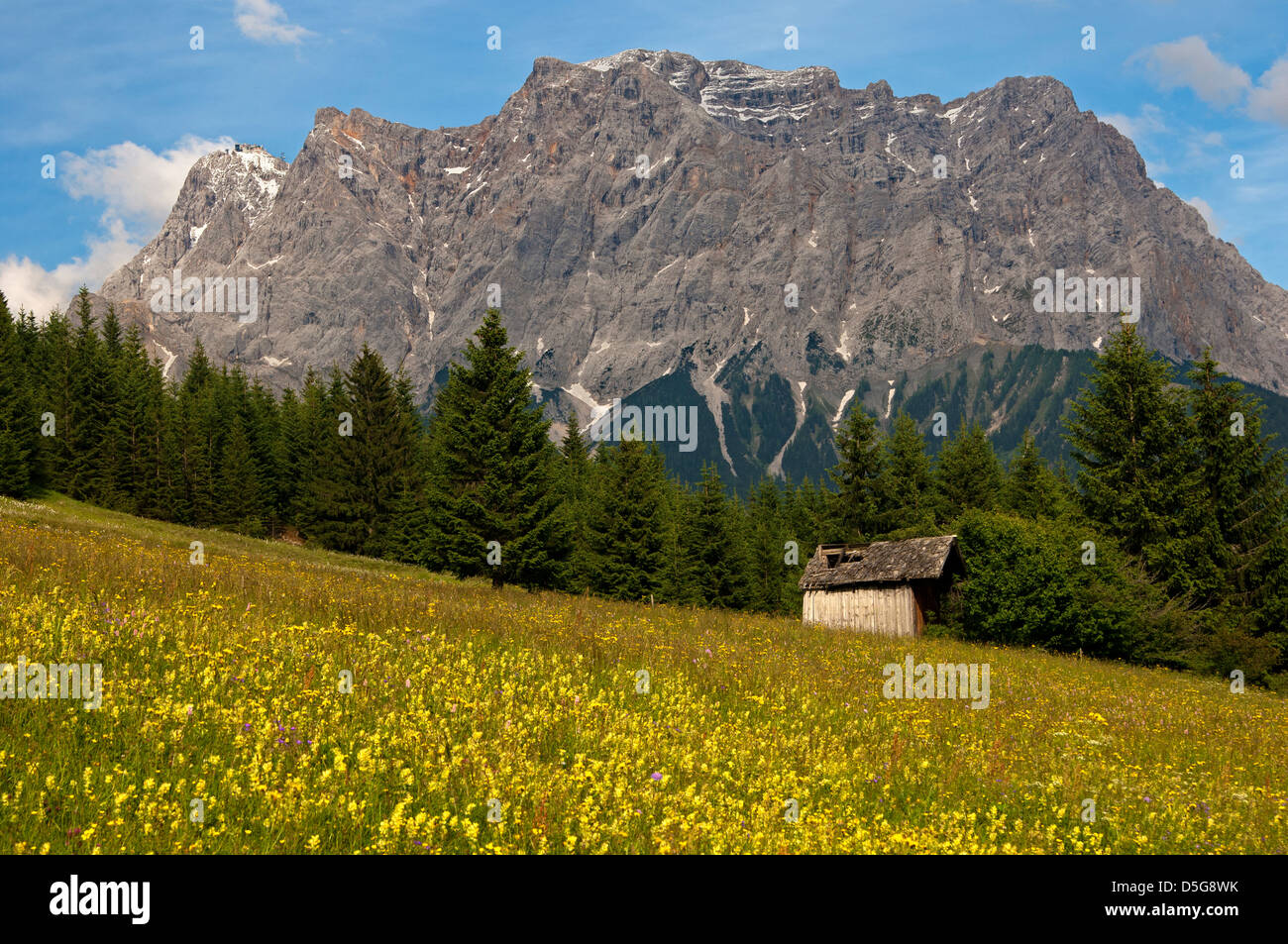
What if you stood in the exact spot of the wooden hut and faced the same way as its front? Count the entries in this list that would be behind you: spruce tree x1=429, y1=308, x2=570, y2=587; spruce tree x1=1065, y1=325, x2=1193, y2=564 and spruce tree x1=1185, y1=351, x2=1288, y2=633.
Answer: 1

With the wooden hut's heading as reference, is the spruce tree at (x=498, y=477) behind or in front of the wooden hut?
behind

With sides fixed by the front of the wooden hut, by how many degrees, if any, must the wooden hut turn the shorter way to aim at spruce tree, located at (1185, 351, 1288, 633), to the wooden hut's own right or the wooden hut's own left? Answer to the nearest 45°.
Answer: approximately 45° to the wooden hut's own left

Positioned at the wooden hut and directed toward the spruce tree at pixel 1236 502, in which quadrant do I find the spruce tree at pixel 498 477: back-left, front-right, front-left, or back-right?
back-left
